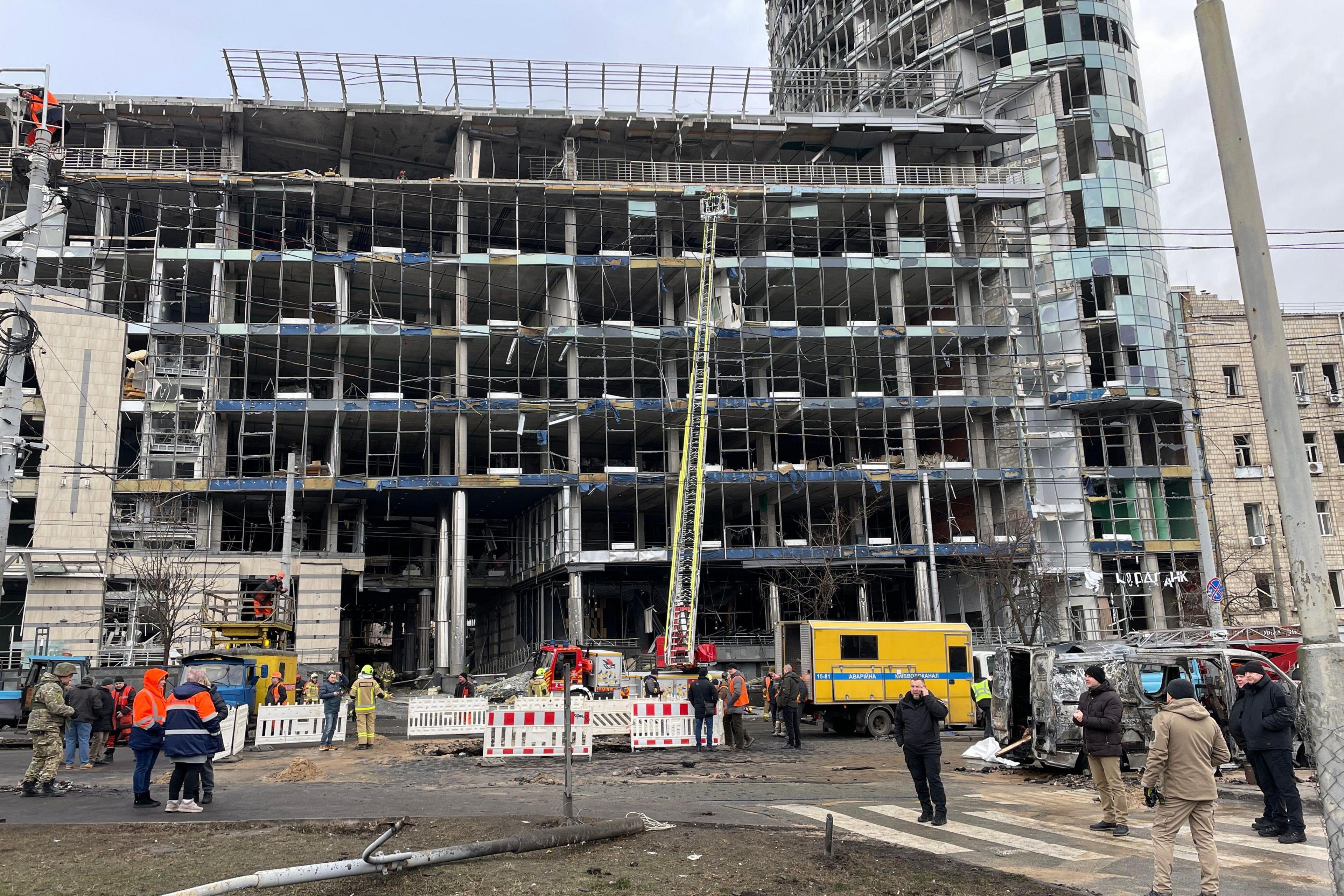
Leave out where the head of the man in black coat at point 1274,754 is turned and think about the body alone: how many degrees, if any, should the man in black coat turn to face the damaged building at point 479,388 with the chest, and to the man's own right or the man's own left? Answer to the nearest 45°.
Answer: approximately 90° to the man's own right

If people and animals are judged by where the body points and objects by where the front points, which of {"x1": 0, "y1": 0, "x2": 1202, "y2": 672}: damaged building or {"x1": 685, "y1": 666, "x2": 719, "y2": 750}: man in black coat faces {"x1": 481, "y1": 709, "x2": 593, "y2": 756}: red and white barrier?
the damaged building

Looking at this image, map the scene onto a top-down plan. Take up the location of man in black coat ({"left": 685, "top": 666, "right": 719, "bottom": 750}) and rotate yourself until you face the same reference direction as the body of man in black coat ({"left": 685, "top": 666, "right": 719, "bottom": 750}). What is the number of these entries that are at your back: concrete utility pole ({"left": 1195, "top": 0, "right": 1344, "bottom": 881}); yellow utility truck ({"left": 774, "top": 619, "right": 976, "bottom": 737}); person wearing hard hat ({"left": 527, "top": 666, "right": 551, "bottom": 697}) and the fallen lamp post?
2

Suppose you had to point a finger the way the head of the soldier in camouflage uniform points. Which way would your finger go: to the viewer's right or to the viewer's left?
to the viewer's right

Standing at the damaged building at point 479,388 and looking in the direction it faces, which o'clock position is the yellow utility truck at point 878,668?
The yellow utility truck is roughly at 11 o'clock from the damaged building.

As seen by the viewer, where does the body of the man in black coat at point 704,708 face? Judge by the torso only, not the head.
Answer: away from the camera

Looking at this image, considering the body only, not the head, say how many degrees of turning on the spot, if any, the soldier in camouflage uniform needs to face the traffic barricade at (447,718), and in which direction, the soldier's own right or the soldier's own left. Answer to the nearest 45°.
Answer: approximately 45° to the soldier's own left

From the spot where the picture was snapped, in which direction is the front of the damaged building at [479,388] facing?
facing the viewer

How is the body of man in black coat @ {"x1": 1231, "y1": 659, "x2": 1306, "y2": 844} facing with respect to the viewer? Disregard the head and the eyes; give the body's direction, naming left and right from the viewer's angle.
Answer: facing the viewer and to the left of the viewer

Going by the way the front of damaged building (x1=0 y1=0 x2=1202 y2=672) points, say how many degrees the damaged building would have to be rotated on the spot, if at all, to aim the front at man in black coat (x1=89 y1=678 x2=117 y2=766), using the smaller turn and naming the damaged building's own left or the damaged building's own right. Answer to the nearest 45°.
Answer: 0° — it already faces them

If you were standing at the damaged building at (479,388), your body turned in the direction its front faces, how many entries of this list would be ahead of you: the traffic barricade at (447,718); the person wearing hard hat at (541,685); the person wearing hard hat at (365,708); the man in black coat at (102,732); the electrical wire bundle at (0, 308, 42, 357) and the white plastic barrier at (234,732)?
6

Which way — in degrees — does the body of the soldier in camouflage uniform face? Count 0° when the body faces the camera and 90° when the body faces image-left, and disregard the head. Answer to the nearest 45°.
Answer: approximately 270°

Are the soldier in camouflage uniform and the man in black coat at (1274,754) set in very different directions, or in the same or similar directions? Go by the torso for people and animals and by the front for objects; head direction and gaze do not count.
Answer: very different directions

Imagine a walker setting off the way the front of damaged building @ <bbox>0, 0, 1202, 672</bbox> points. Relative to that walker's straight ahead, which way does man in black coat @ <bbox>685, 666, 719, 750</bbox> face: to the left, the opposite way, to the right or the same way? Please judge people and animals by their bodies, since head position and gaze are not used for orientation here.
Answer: the opposite way

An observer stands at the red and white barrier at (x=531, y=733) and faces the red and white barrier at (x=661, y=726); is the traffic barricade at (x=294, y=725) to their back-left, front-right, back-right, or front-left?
back-left
